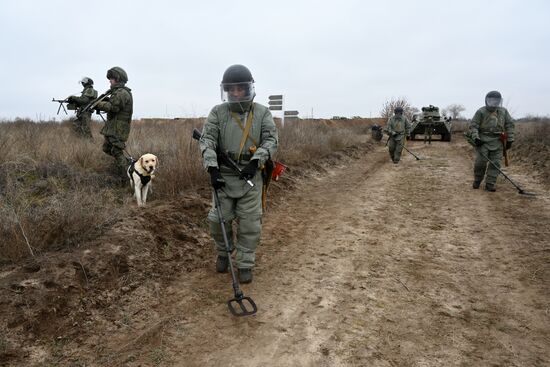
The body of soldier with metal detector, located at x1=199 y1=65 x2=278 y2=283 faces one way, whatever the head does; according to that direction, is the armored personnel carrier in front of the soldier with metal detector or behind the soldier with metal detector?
behind

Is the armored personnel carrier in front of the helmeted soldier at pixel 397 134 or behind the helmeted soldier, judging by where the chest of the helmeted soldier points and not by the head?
behind

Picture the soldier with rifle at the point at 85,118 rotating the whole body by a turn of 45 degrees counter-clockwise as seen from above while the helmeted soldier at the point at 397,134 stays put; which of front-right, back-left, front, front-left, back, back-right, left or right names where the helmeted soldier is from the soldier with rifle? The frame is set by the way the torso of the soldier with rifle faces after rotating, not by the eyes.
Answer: back-left

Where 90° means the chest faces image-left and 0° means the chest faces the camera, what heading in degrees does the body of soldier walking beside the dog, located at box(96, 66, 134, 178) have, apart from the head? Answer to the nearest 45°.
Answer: approximately 90°

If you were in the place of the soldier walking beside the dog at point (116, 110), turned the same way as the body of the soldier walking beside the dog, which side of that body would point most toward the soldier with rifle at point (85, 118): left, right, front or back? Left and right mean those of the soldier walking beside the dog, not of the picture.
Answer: right

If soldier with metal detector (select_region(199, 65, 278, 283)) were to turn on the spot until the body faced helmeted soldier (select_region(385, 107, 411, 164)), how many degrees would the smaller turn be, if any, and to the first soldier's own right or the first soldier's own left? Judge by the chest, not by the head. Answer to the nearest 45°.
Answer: approximately 135° to the first soldier's own left

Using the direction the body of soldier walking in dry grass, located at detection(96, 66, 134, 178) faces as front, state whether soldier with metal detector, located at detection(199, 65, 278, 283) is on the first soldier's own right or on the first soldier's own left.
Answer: on the first soldier's own left

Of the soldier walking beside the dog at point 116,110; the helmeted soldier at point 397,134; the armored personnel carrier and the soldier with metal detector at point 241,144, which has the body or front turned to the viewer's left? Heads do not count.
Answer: the soldier walking beside the dog

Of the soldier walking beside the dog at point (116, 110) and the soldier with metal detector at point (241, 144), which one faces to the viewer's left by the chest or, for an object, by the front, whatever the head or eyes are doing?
the soldier walking beside the dog

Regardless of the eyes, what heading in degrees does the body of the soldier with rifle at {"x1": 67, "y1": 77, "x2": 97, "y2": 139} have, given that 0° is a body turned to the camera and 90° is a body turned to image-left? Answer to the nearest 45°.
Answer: approximately 90°
